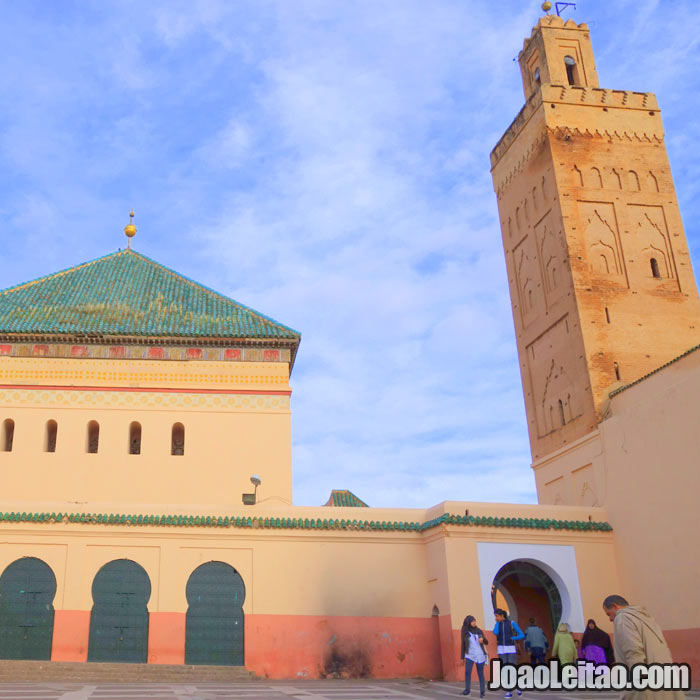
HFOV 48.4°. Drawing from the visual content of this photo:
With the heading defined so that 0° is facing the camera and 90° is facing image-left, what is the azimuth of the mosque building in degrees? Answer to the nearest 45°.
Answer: approximately 0°

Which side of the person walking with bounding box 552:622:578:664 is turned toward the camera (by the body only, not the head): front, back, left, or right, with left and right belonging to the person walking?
back

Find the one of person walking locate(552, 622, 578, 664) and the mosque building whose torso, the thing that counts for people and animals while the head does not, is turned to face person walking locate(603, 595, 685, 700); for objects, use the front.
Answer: the mosque building

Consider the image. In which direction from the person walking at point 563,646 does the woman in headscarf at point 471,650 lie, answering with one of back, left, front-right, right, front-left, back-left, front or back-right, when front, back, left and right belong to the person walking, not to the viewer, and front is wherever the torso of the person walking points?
back-left

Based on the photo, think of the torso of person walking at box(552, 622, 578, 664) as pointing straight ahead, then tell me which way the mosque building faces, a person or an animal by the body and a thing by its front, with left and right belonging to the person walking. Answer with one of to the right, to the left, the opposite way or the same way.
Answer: the opposite way

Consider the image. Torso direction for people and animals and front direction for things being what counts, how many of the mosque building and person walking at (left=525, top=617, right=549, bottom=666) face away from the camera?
1

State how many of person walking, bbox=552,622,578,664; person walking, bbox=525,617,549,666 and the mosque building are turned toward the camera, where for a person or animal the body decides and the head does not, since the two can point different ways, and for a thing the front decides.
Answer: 1

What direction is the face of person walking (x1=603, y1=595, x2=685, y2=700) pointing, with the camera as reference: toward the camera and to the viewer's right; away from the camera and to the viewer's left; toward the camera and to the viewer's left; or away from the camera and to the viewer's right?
toward the camera and to the viewer's left
